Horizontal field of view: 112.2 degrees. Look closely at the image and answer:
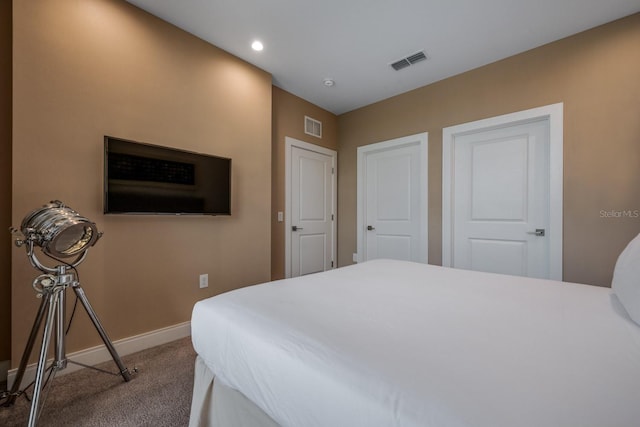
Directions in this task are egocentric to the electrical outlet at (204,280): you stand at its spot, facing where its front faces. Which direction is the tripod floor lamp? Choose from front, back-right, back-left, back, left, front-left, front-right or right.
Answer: front-right

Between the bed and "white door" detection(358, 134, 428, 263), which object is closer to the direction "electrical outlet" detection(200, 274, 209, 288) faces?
the bed

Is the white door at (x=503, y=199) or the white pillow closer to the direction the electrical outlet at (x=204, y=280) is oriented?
the white pillow

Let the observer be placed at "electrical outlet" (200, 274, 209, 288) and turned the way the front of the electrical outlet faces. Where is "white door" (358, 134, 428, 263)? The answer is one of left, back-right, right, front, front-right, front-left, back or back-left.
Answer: left

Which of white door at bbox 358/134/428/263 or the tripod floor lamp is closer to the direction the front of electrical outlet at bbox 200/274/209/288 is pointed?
the tripod floor lamp

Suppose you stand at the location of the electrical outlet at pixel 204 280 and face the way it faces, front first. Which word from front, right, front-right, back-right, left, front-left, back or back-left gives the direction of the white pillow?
front-left

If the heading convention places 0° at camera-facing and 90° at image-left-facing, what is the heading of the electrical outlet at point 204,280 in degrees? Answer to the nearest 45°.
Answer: approximately 0°
